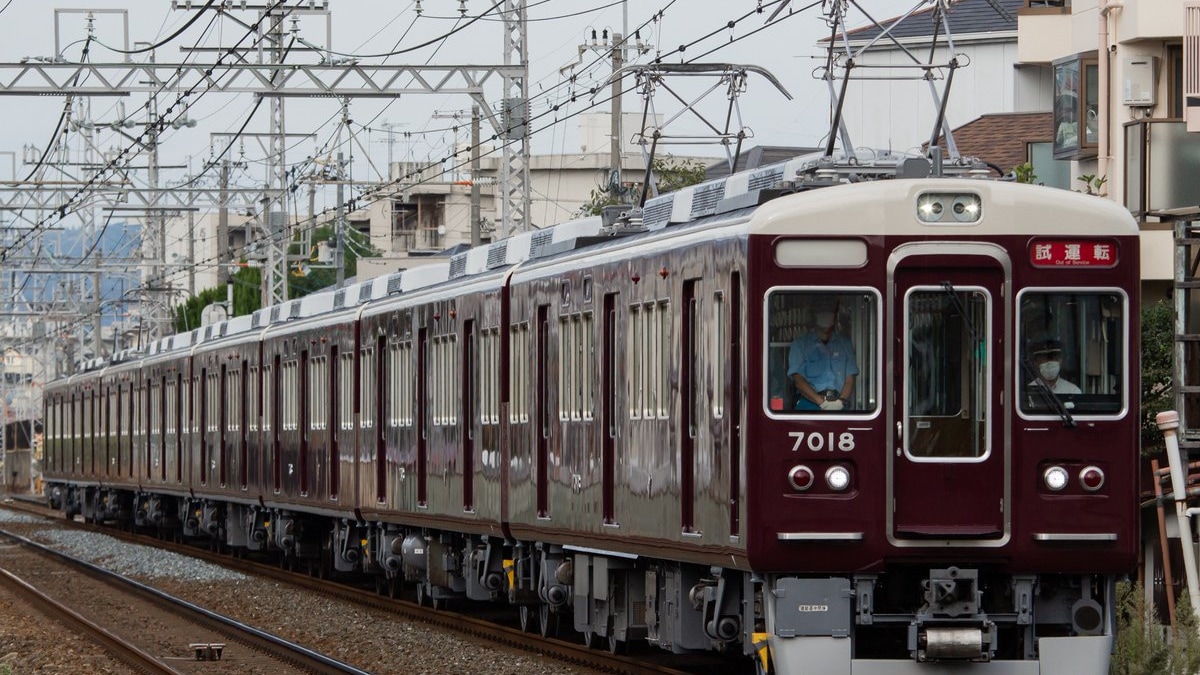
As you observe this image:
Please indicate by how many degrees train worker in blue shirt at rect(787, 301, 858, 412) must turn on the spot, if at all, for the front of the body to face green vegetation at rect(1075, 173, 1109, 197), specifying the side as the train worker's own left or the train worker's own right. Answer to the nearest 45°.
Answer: approximately 180°

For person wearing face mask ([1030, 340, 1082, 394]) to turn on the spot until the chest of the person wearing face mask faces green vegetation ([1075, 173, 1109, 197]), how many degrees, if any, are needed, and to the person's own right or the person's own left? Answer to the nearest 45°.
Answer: approximately 180°

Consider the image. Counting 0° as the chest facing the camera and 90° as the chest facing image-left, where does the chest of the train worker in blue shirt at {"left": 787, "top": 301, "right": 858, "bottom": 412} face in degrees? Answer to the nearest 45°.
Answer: approximately 0°

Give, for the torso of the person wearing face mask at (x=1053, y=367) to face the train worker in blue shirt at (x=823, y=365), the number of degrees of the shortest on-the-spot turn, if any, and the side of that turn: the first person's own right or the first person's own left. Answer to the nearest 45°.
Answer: approximately 90° to the first person's own right

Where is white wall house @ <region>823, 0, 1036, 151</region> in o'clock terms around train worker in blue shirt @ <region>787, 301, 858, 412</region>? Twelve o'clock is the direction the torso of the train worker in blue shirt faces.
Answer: The white wall house is roughly at 6 o'clock from the train worker in blue shirt.

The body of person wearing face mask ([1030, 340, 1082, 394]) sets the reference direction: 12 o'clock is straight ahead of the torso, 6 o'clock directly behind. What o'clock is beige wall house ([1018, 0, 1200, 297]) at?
The beige wall house is roughly at 6 o'clock from the person wearing face mask.

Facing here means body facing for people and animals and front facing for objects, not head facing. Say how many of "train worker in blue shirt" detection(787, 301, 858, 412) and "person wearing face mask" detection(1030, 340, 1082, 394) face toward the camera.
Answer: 2
